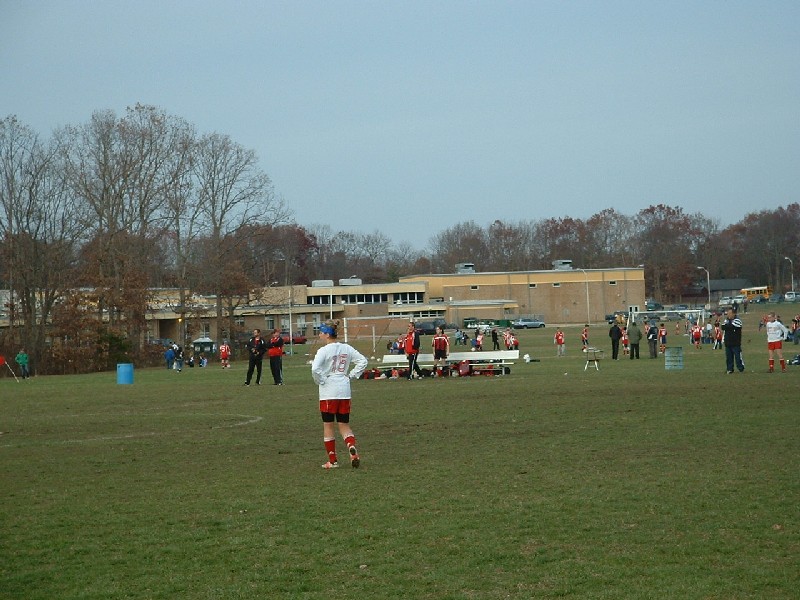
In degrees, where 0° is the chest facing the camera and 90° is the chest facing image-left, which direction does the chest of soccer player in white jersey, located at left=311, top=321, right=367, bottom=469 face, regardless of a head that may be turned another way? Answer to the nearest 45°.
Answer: approximately 135°

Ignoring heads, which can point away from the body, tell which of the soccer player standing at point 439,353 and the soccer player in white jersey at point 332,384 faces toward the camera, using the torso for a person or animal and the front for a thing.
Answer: the soccer player standing

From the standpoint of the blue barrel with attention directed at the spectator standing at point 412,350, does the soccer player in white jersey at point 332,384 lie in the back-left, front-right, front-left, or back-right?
front-right

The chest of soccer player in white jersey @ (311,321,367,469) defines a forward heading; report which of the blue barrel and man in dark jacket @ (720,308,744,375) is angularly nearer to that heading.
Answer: the blue barrel

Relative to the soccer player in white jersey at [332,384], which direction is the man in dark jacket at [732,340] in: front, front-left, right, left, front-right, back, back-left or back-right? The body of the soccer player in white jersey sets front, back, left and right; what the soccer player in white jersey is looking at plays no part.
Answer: right

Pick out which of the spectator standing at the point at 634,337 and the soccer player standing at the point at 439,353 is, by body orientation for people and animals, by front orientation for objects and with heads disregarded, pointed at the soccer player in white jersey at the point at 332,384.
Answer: the soccer player standing at the point at 439,353

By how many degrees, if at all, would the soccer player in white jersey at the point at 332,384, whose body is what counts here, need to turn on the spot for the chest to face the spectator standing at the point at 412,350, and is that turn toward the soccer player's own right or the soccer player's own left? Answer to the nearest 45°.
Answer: approximately 45° to the soccer player's own right

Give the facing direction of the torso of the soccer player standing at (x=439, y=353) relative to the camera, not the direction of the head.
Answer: toward the camera
